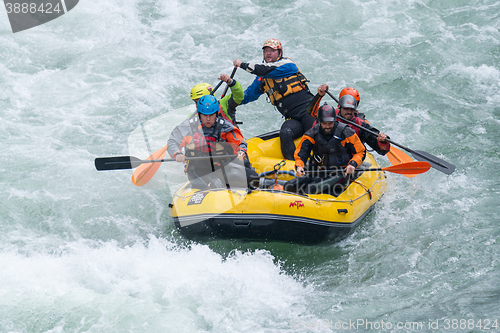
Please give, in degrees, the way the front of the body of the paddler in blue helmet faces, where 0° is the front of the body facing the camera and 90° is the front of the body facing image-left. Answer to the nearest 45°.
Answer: approximately 0°
